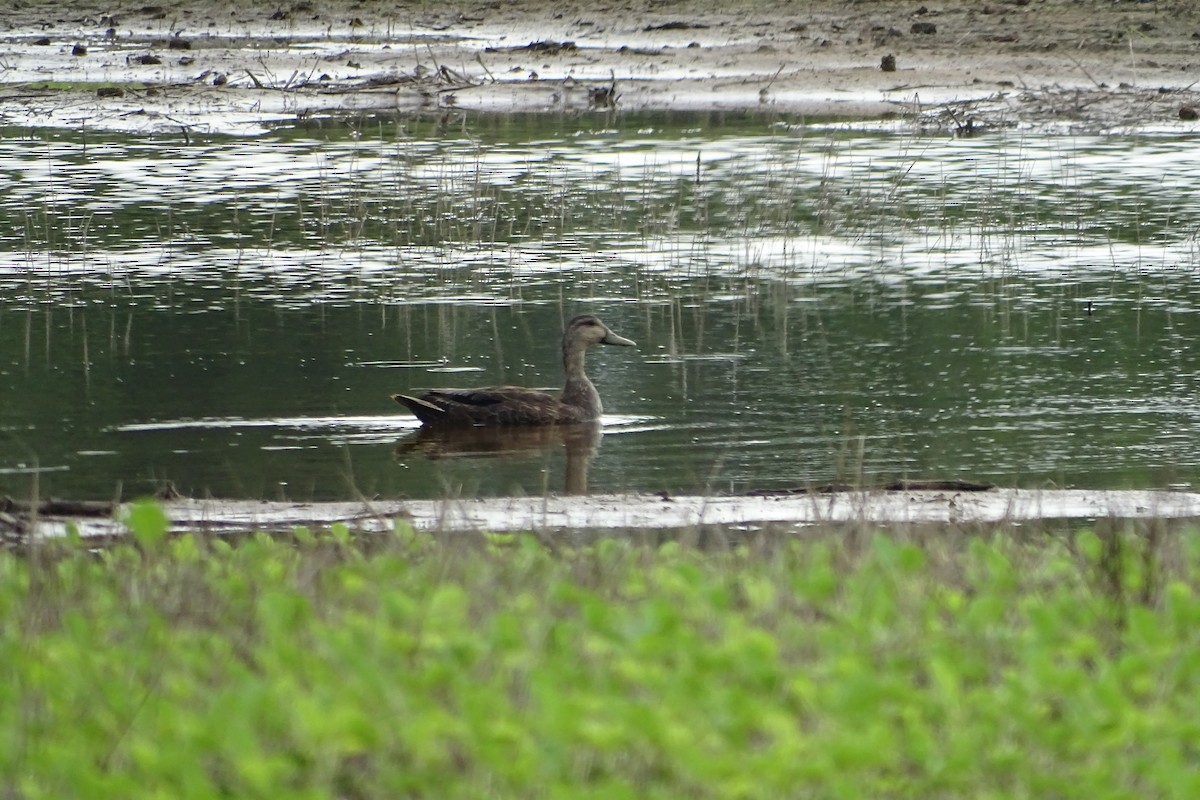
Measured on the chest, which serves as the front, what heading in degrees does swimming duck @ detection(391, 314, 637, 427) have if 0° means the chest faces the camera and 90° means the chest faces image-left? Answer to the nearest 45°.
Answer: approximately 270°
